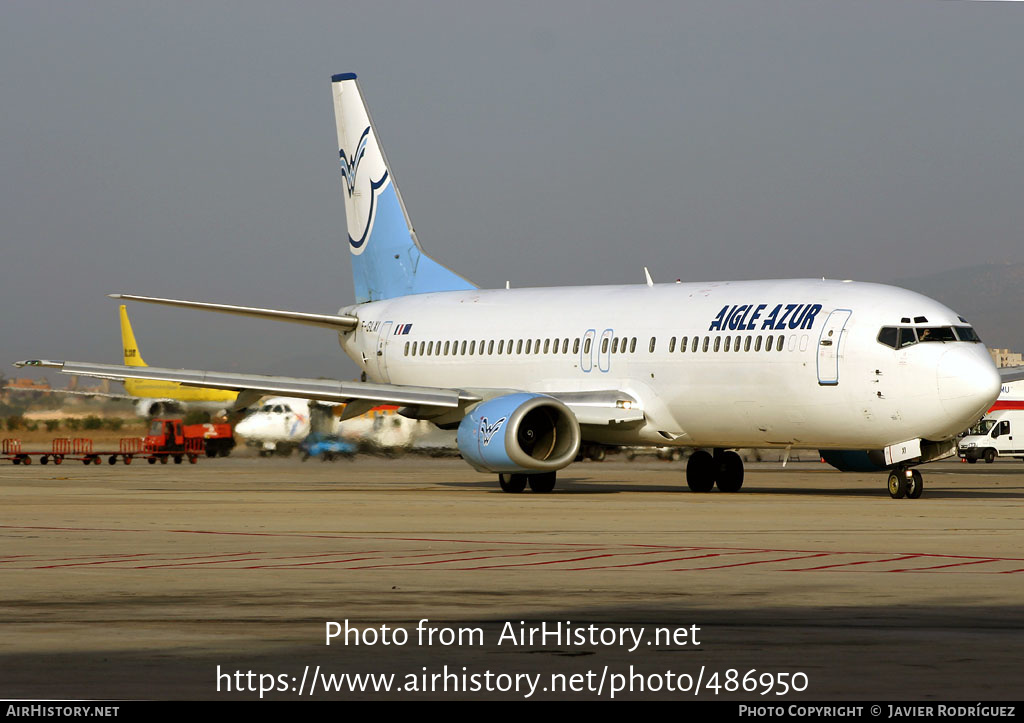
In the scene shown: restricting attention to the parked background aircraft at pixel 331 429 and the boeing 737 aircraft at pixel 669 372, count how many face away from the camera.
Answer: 0

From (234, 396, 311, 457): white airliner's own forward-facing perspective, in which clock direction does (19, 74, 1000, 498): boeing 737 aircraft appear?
The boeing 737 aircraft is roughly at 10 o'clock from the white airliner.

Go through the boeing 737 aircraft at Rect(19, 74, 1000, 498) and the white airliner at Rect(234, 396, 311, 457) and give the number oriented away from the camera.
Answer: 0

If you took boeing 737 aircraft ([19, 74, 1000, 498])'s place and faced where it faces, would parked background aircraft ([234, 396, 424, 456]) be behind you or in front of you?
behind

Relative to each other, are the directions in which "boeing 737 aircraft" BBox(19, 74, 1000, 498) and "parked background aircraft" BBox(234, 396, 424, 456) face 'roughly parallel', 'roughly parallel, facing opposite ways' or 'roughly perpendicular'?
roughly perpendicular

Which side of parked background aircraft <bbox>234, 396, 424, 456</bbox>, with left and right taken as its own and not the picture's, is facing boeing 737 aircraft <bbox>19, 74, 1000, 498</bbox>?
left

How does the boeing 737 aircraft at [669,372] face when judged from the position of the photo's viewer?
facing the viewer and to the right of the viewer

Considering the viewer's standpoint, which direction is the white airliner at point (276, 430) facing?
facing the viewer and to the left of the viewer
